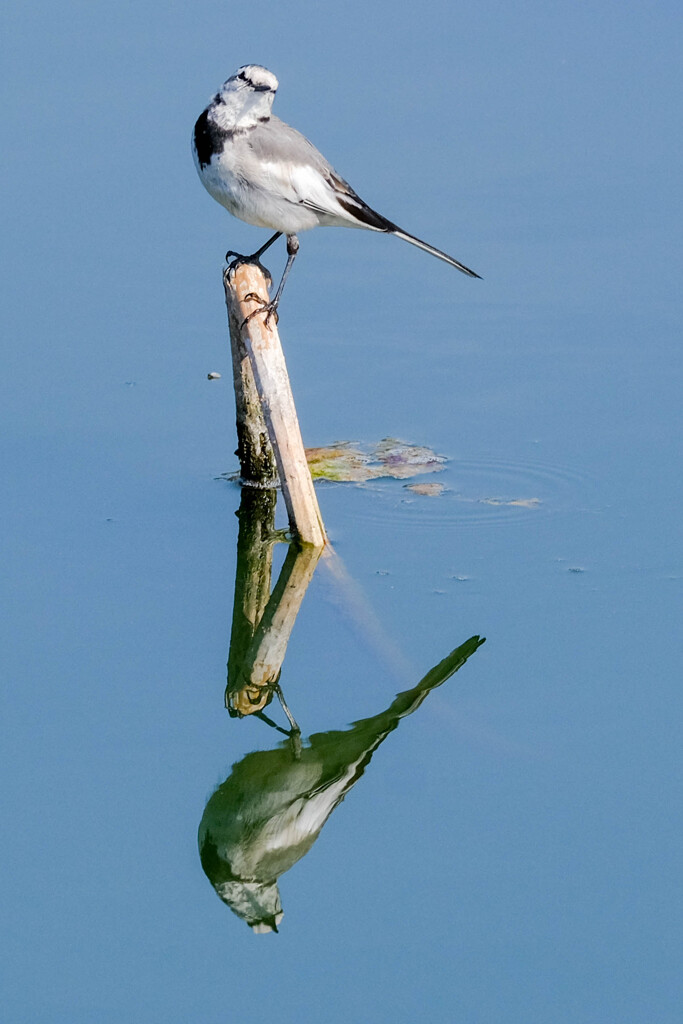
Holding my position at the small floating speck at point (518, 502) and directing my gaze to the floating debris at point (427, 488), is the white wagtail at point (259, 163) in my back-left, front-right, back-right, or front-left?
front-left

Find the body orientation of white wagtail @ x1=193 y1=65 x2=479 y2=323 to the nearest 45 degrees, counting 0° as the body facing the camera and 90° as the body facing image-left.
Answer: approximately 90°

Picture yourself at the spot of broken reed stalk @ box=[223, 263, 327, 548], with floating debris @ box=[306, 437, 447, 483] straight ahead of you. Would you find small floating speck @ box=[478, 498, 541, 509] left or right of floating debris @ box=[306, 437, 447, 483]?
right
